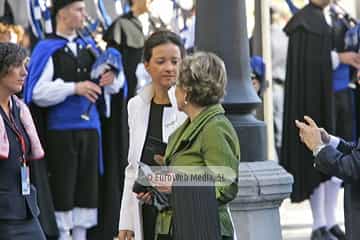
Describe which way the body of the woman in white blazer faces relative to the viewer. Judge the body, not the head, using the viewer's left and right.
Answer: facing the viewer and to the right of the viewer

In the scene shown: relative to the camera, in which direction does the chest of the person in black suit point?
to the viewer's left

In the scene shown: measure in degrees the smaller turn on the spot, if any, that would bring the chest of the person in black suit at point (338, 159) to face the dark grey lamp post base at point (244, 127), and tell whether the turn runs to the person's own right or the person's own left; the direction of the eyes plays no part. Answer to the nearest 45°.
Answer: approximately 45° to the person's own right

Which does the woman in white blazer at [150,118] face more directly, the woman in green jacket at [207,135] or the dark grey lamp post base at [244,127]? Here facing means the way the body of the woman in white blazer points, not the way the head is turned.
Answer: the woman in green jacket

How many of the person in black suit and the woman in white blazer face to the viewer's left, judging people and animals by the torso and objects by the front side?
1

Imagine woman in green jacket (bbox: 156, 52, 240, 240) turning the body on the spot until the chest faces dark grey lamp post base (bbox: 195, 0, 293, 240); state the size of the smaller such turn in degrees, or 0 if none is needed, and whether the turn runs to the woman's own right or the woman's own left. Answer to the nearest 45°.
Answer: approximately 90° to the woman's own right

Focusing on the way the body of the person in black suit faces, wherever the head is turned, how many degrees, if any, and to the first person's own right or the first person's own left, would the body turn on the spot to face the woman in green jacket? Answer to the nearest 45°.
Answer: approximately 45° to the first person's own left

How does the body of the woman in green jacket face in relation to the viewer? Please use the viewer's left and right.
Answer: facing to the left of the viewer

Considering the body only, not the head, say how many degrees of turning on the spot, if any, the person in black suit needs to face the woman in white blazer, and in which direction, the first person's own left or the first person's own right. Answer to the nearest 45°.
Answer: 0° — they already face them
